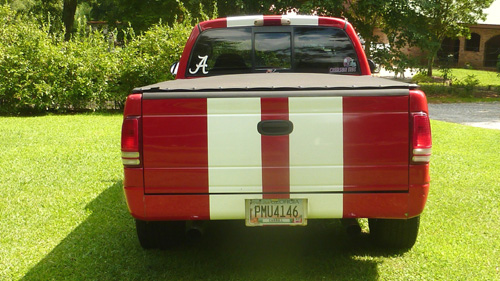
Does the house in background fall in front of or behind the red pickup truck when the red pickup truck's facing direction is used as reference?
in front

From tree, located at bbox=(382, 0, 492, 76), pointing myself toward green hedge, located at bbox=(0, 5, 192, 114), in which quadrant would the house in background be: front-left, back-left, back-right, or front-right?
back-right

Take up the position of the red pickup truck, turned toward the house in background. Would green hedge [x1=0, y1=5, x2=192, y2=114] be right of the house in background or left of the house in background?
left

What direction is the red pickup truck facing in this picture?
away from the camera

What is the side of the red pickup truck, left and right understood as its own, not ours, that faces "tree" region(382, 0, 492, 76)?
front

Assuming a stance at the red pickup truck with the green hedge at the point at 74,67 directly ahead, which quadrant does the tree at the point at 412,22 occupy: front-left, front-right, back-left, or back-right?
front-right

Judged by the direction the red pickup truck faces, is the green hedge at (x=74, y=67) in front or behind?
in front
